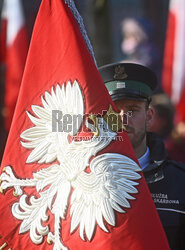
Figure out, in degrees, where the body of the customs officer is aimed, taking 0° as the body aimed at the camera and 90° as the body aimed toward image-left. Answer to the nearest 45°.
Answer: approximately 45°

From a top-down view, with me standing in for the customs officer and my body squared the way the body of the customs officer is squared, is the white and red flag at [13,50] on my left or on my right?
on my right
